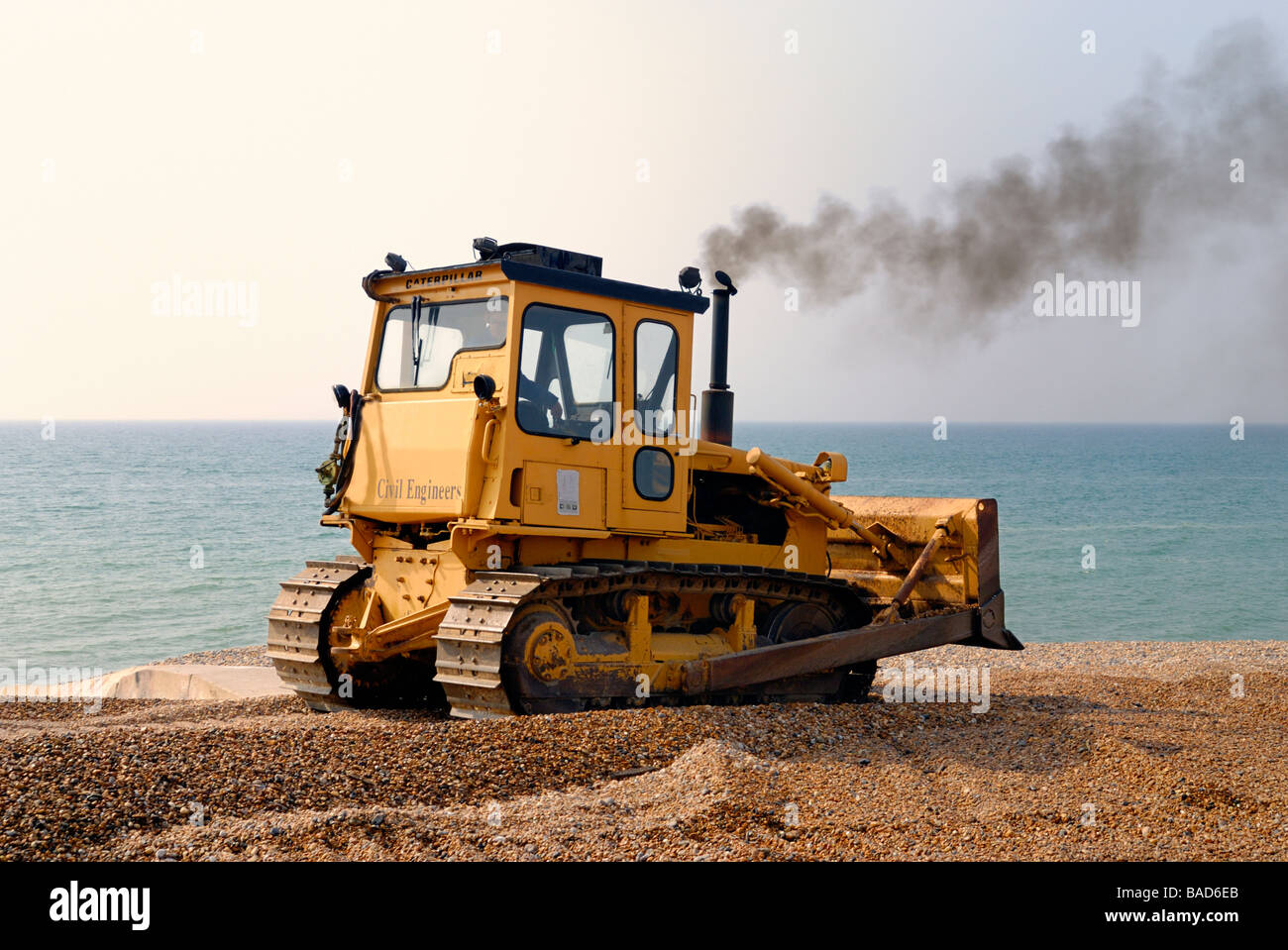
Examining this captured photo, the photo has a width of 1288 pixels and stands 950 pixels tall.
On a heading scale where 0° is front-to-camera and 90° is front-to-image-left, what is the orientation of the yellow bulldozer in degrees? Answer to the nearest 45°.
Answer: approximately 225°

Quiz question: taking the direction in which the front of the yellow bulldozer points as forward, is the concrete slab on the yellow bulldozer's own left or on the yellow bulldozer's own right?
on the yellow bulldozer's own left
